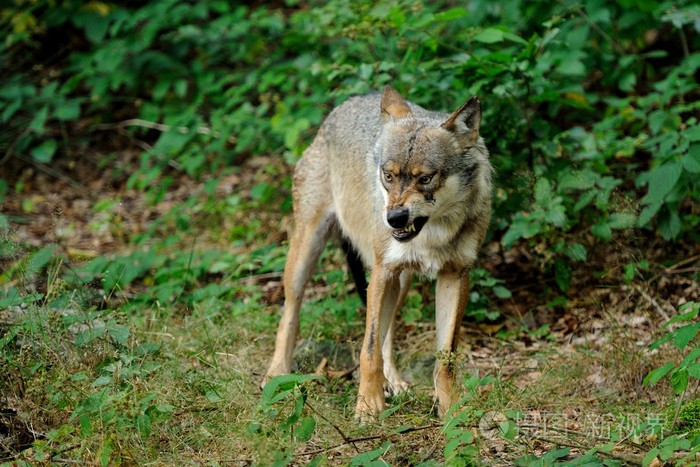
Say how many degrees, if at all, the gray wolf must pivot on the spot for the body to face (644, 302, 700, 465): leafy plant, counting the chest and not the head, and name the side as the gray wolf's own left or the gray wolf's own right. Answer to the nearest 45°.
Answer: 0° — it already faces it

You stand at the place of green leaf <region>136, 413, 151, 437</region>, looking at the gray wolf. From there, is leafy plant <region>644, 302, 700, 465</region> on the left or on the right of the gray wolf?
right

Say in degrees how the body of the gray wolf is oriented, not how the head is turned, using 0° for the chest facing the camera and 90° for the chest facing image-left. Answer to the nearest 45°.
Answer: approximately 315°

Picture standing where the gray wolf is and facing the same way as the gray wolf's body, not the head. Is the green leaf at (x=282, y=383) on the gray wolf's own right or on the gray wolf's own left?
on the gray wolf's own right

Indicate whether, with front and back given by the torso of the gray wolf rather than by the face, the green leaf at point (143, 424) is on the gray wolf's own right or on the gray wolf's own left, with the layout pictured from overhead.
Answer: on the gray wolf's own right

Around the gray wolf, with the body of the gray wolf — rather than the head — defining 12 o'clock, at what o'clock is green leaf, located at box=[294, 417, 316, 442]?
The green leaf is roughly at 2 o'clock from the gray wolf.

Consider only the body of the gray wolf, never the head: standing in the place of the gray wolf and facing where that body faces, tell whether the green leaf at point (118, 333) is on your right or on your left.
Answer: on your right

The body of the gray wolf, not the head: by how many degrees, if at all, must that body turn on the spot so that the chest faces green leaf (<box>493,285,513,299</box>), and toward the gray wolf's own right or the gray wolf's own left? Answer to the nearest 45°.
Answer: approximately 90° to the gray wolf's own left
